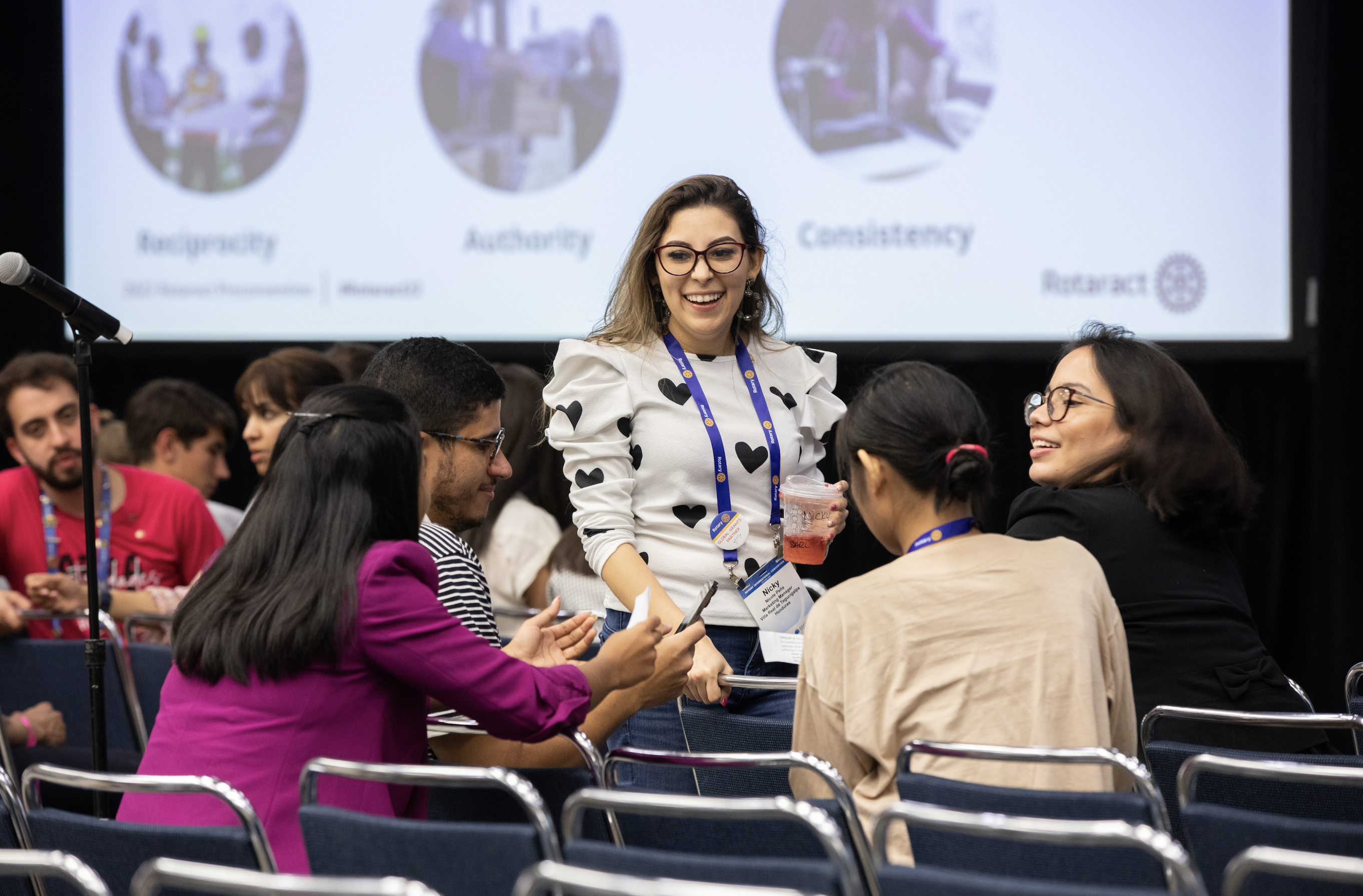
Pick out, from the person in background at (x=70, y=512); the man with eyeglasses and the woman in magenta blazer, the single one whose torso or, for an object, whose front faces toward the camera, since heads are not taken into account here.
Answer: the person in background

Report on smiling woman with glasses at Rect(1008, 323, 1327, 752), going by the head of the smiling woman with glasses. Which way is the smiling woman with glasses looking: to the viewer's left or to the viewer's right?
to the viewer's left

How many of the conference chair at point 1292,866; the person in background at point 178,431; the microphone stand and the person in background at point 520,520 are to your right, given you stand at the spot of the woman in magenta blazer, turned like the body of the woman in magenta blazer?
1

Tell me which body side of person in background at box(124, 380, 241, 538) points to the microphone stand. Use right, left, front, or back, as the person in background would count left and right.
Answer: right

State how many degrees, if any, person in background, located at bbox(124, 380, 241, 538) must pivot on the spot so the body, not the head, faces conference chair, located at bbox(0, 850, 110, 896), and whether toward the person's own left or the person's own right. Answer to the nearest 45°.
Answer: approximately 90° to the person's own right

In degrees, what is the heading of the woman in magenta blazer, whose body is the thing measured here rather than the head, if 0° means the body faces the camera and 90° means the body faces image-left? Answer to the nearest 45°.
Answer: approximately 225°

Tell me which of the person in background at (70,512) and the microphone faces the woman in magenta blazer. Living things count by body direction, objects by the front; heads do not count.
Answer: the person in background

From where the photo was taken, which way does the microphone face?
to the viewer's left

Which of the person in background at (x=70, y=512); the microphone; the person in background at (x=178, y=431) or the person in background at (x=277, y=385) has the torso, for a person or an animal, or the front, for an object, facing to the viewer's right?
the person in background at (x=178, y=431)

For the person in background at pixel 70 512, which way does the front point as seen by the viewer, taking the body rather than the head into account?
toward the camera
